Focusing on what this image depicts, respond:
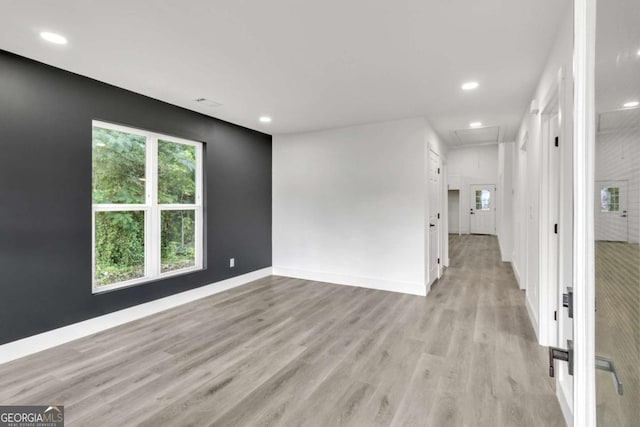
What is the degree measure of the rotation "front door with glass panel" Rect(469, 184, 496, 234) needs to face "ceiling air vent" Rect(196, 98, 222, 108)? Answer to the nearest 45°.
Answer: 0° — it already faces it

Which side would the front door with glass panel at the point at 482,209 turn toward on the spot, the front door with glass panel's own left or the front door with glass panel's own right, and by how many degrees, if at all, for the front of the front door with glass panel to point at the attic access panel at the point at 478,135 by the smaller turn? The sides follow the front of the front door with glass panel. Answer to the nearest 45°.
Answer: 0° — it already faces it
